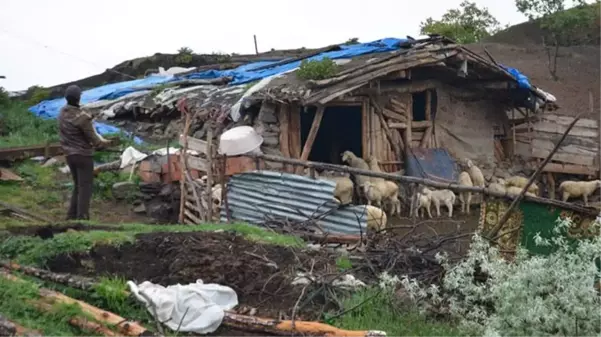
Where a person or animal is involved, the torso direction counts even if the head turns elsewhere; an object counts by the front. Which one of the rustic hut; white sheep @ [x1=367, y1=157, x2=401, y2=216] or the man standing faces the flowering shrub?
the rustic hut

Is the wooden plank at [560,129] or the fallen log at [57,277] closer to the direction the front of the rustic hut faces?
the fallen log

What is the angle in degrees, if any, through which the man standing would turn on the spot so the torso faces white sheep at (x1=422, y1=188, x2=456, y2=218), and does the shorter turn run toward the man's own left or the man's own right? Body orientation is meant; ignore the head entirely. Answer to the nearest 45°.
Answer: approximately 45° to the man's own right

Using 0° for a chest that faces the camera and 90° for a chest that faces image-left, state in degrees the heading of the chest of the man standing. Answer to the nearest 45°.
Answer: approximately 225°

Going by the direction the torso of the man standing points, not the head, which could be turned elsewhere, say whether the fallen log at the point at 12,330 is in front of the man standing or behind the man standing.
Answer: behind
